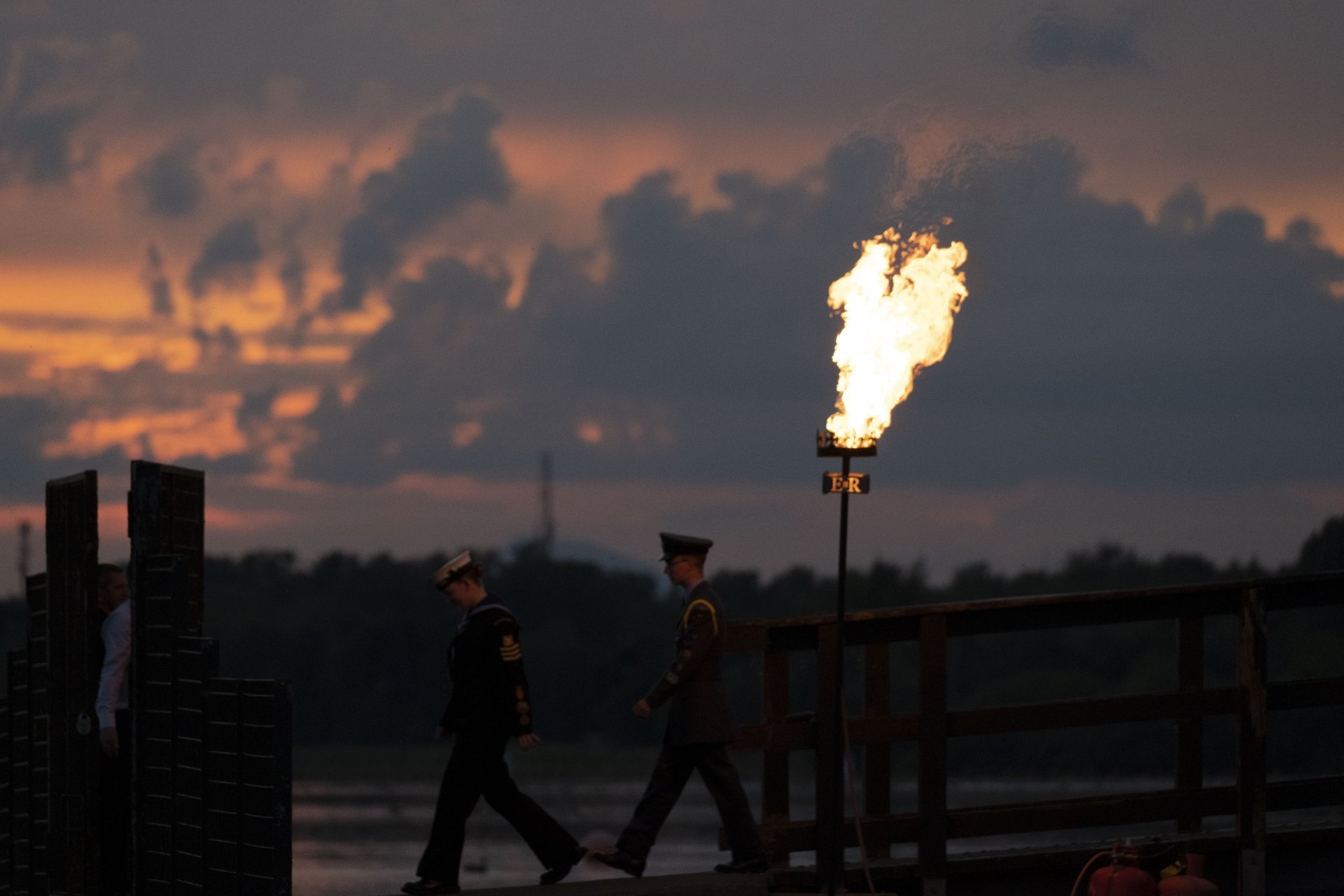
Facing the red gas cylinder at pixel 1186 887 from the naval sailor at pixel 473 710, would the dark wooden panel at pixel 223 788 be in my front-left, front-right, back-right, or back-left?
back-right

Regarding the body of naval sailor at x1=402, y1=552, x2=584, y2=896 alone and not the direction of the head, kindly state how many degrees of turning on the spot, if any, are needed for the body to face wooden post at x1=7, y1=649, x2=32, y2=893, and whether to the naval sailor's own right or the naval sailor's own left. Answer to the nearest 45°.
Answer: approximately 45° to the naval sailor's own right

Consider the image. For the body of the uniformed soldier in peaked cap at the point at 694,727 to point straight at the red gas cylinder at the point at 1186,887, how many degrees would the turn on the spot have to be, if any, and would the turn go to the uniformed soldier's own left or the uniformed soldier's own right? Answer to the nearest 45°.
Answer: approximately 180°

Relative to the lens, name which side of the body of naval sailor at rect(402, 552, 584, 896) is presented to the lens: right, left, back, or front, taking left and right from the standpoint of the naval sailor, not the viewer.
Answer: left

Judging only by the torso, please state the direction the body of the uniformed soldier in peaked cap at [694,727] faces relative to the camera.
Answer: to the viewer's left

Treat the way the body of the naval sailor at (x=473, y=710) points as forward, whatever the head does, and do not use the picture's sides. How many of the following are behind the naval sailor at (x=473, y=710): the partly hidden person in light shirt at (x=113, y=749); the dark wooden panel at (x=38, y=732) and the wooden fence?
1

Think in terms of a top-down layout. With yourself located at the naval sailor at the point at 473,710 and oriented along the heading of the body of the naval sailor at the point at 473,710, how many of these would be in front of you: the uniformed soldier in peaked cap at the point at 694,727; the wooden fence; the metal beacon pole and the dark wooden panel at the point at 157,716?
1

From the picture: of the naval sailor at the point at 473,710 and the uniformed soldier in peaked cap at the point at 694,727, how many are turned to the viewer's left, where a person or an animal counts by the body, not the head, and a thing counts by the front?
2

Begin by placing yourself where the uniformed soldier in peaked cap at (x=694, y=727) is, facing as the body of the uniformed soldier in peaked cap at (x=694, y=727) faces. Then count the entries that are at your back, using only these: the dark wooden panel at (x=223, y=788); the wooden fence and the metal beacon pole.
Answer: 2

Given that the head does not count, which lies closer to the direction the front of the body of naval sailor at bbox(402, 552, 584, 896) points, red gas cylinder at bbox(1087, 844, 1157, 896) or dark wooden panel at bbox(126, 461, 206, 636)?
the dark wooden panel

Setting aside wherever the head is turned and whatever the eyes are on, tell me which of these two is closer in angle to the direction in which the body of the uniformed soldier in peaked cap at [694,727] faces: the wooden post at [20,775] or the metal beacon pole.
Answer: the wooden post

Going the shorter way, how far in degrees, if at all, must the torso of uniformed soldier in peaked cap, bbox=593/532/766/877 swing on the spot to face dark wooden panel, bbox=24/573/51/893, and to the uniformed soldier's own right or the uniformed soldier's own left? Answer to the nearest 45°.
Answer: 0° — they already face it

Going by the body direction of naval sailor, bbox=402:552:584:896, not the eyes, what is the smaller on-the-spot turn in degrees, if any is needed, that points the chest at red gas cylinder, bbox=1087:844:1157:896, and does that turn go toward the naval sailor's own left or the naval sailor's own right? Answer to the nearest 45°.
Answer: approximately 180°

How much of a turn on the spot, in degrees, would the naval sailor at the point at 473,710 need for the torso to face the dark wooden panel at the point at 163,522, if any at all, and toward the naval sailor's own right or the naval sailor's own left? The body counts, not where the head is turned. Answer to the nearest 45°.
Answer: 0° — they already face it

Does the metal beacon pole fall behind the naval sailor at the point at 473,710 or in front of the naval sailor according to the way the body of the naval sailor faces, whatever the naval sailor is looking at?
behind
